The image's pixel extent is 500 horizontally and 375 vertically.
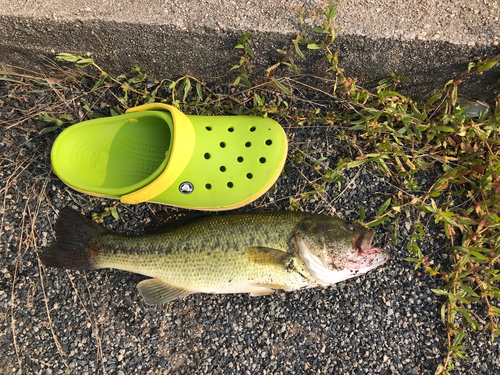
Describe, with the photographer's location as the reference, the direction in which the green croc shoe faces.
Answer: facing to the right of the viewer
